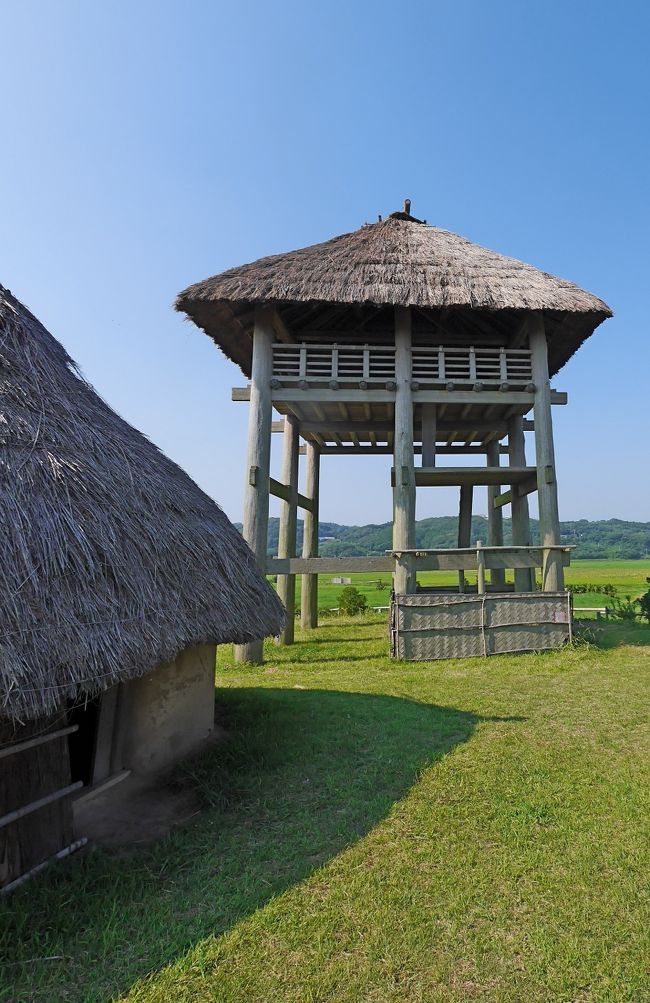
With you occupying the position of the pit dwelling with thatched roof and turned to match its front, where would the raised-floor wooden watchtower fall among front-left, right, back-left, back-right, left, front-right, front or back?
left
